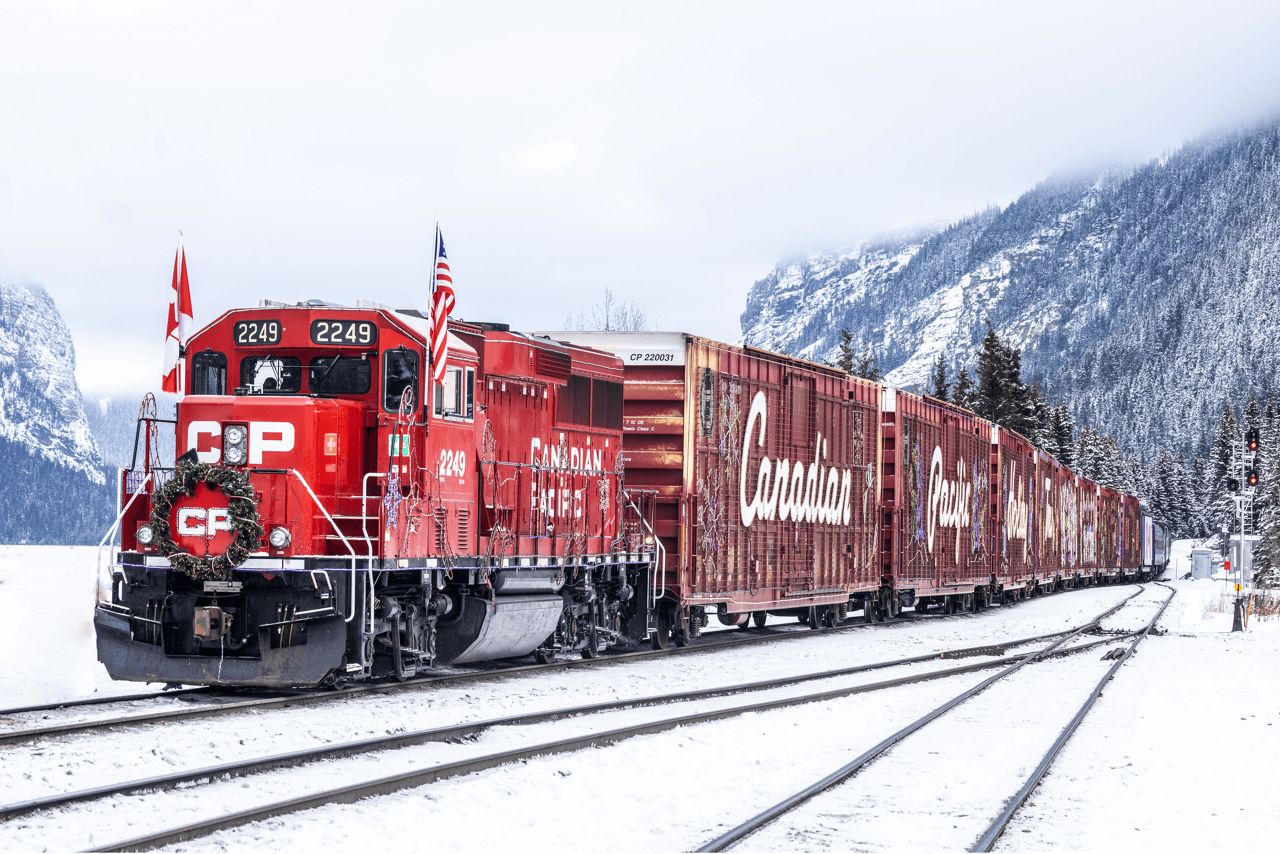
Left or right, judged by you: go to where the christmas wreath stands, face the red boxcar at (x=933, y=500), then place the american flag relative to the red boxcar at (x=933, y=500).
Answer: right

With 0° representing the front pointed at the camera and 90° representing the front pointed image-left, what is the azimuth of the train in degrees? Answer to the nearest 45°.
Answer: approximately 45°

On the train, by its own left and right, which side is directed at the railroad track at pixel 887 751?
left
